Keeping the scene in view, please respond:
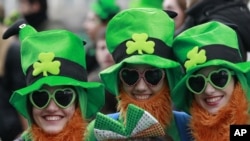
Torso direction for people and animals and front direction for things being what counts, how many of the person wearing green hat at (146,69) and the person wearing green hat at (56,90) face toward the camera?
2

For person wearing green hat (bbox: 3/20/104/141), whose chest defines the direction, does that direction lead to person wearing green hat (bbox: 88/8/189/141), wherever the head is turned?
no

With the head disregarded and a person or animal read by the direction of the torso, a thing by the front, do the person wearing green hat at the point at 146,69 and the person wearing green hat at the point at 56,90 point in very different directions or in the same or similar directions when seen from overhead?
same or similar directions

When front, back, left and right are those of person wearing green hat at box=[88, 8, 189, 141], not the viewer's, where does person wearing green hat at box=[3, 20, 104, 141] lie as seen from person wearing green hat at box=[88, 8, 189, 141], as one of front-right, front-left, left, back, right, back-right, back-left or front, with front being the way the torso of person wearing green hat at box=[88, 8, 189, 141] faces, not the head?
right

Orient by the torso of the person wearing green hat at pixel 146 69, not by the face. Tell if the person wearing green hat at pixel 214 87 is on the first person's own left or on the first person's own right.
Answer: on the first person's own left

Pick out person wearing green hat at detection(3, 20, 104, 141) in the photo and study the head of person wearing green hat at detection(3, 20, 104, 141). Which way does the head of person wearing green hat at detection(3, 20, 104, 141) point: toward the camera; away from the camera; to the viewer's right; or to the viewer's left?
toward the camera

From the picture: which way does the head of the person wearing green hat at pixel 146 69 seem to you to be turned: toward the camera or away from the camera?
toward the camera

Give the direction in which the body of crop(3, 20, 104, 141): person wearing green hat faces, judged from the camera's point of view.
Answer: toward the camera

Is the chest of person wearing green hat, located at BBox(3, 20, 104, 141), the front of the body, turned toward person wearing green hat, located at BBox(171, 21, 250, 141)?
no

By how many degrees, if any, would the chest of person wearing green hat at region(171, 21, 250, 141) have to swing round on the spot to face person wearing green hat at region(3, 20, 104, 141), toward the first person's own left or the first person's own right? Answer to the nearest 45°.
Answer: approximately 45° to the first person's own right
